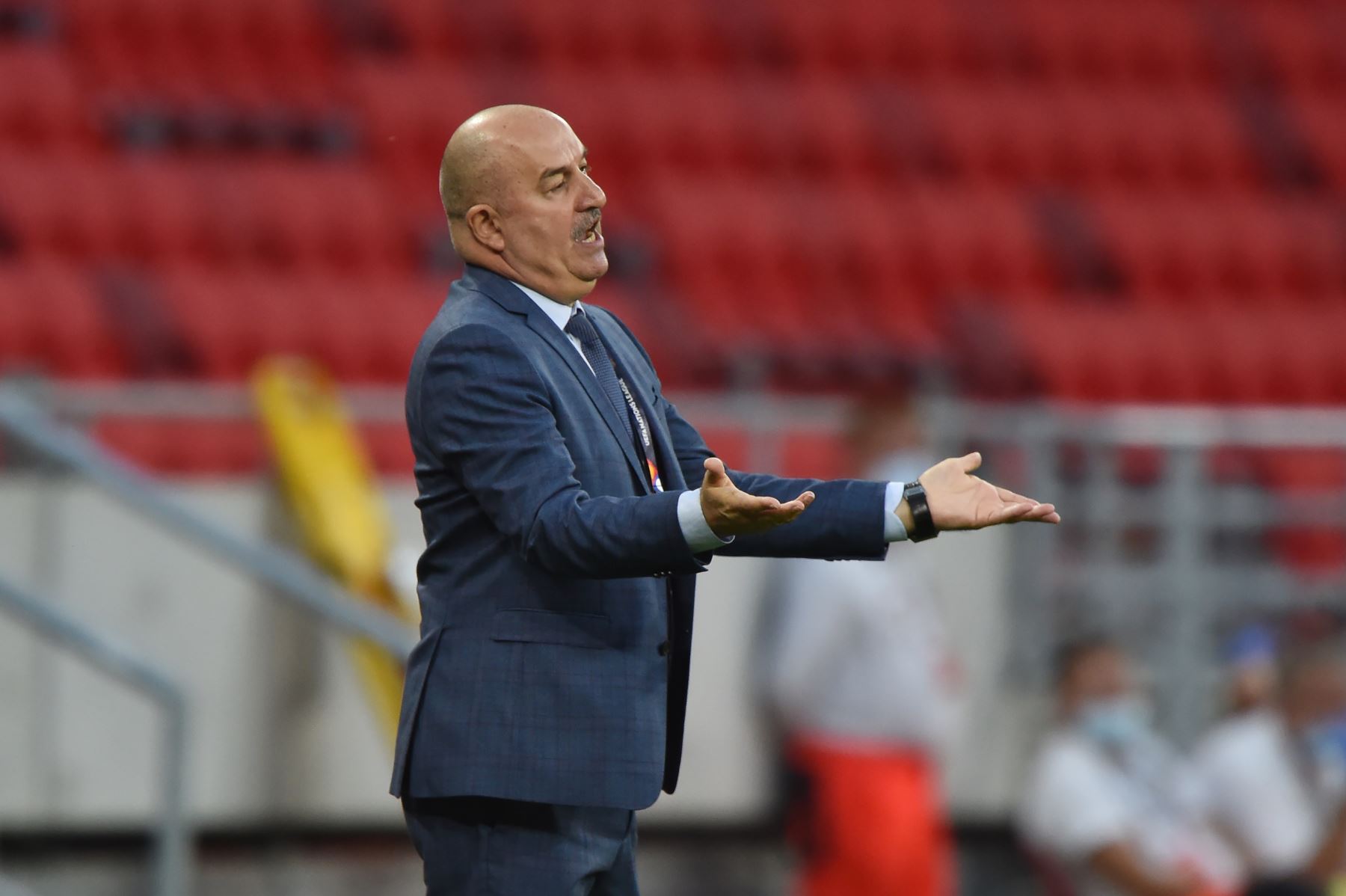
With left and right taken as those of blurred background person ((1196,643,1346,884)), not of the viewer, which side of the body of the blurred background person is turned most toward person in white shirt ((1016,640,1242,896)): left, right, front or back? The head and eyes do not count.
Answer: right

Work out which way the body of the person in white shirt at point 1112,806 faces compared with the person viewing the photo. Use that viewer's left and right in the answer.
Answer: facing the viewer and to the right of the viewer

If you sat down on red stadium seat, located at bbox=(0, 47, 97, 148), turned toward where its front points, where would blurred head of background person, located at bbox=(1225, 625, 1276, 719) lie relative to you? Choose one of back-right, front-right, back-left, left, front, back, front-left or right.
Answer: front-left

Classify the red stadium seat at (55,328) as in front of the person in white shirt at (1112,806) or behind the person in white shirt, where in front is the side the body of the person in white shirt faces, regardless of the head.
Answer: behind

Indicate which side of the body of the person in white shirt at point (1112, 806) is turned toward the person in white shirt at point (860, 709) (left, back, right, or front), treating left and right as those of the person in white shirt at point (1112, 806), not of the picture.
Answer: right

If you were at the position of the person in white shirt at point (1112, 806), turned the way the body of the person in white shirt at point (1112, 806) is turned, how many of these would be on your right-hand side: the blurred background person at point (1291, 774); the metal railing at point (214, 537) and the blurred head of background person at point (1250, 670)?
1

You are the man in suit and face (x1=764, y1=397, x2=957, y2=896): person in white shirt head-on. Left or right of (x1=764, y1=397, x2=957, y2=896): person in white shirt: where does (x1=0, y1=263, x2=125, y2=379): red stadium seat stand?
left

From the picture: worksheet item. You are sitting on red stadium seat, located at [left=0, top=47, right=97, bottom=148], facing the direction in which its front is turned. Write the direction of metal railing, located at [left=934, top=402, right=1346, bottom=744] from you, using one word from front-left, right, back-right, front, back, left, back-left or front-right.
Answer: front-left

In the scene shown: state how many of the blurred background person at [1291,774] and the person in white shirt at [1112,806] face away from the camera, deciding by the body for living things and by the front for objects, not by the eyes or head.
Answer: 0

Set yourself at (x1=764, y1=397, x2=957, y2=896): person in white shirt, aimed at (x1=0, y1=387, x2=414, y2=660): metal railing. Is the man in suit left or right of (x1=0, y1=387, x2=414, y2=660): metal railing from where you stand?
left

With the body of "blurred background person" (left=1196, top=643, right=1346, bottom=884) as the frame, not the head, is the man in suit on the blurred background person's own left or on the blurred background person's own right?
on the blurred background person's own right

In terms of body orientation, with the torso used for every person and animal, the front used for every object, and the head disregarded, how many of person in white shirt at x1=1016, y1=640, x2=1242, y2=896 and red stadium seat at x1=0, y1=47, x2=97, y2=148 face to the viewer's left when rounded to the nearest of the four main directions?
0
